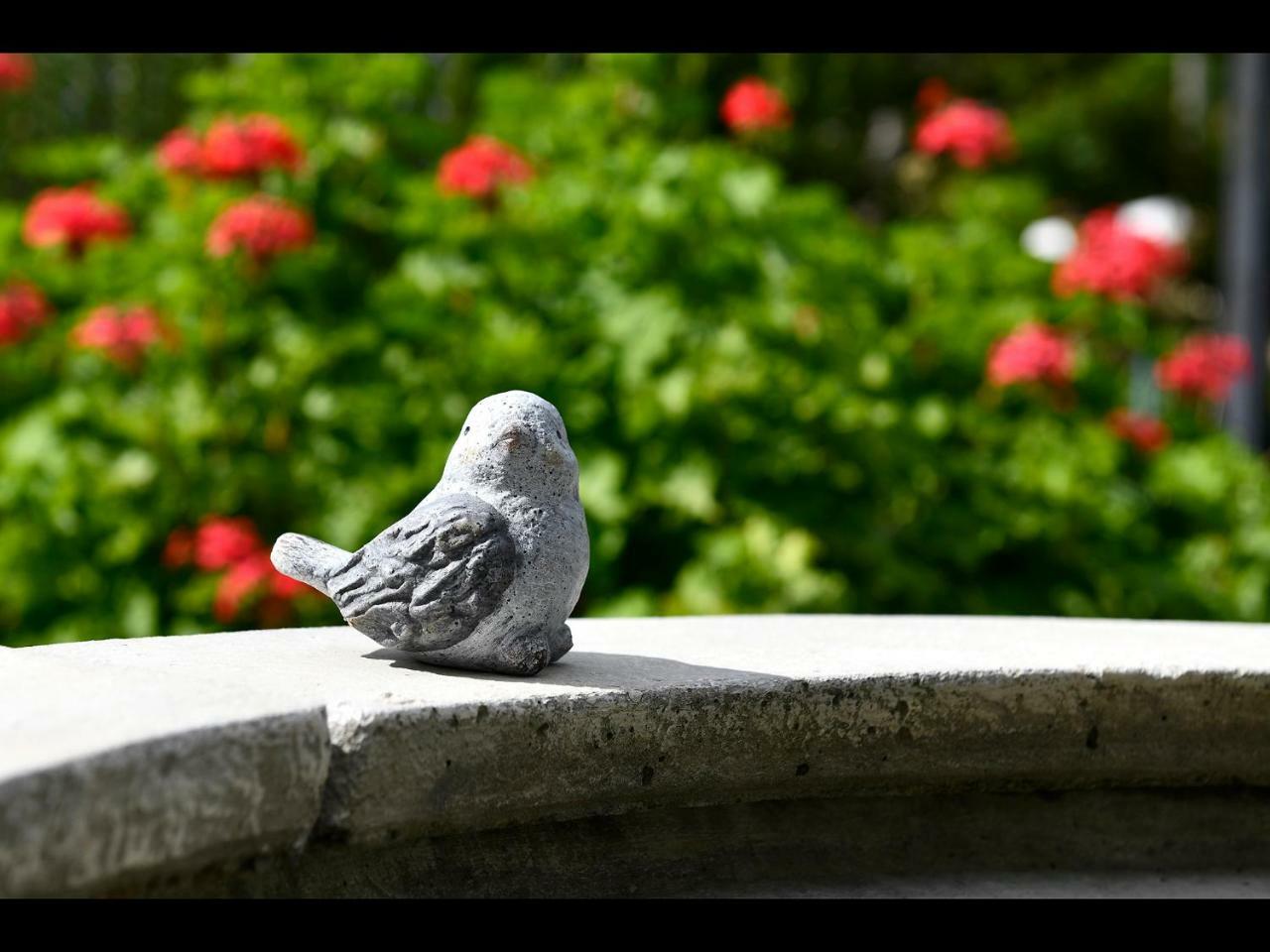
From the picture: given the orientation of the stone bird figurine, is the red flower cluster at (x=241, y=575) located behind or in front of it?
behind

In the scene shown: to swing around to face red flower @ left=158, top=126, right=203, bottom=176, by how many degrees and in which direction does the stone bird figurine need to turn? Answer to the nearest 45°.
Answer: approximately 135° to its left

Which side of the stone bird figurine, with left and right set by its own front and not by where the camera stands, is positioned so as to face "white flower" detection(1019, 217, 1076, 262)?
left

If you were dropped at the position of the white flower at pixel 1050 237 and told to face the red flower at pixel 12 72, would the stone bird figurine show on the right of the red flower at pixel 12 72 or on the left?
left

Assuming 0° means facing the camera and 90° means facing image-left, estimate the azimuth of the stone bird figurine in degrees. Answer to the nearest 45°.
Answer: approximately 315°
